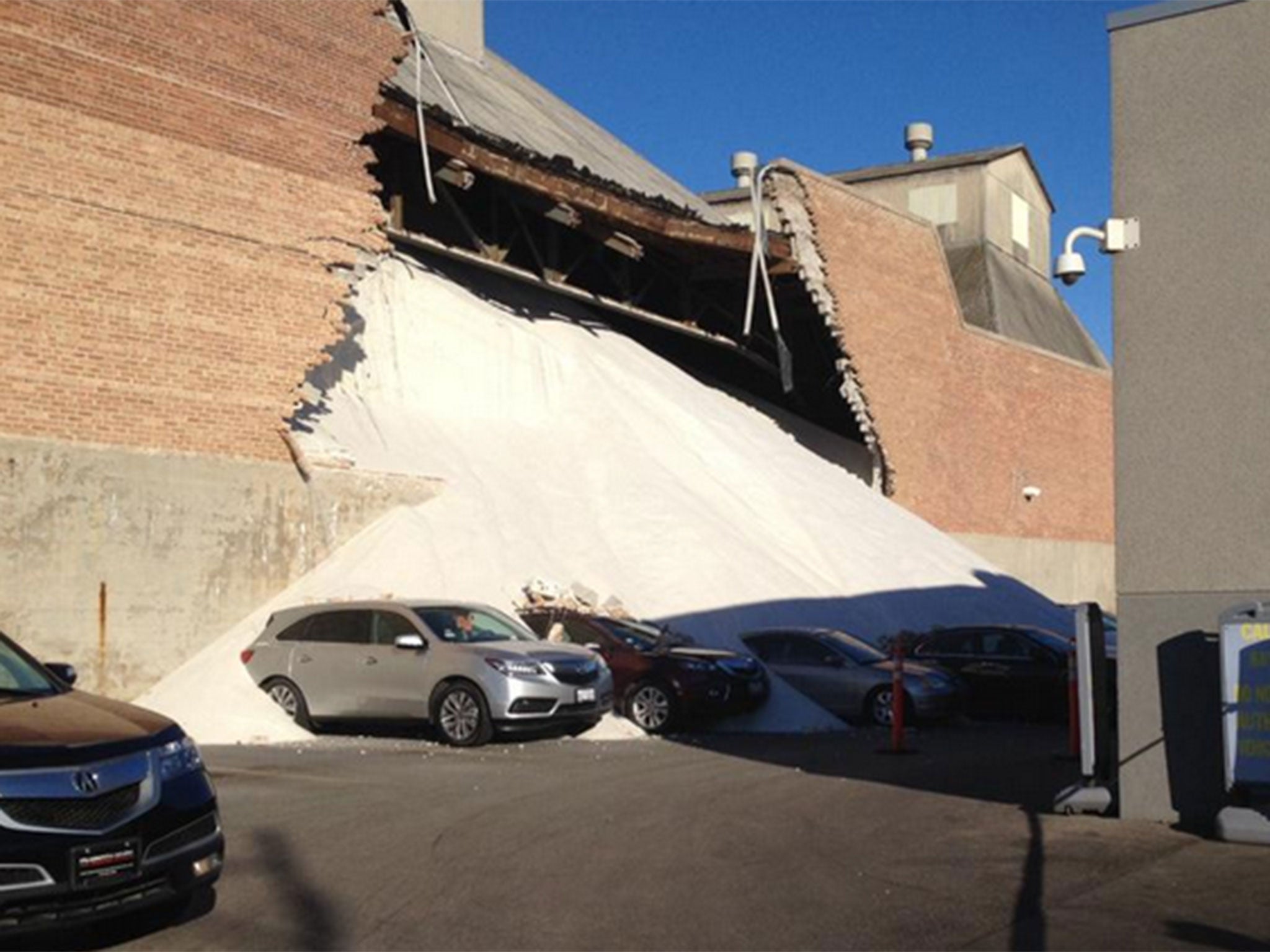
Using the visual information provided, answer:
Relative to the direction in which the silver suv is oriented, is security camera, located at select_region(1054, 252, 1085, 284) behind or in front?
in front

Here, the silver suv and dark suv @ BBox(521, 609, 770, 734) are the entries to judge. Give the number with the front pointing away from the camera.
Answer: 0

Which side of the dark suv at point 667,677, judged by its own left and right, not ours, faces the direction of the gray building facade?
front

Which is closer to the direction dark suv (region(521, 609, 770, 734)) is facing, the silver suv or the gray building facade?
the gray building facade

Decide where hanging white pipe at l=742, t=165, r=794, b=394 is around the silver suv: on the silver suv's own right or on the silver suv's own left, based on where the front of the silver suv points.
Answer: on the silver suv's own left

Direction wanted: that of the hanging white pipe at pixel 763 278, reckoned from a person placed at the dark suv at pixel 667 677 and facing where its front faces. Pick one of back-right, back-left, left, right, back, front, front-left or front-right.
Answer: back-left

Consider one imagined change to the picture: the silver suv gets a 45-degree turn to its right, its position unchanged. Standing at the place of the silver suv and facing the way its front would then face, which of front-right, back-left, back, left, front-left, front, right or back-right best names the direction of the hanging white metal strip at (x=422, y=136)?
back

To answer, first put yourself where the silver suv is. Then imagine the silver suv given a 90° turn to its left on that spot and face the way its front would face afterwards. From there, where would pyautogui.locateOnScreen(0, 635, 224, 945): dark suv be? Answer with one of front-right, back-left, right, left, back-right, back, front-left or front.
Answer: back-right

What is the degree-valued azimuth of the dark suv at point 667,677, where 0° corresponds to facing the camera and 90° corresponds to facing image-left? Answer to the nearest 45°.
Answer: approximately 315°

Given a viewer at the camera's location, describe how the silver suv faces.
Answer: facing the viewer and to the right of the viewer

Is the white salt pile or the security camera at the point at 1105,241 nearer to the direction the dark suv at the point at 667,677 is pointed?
the security camera

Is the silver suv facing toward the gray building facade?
yes
